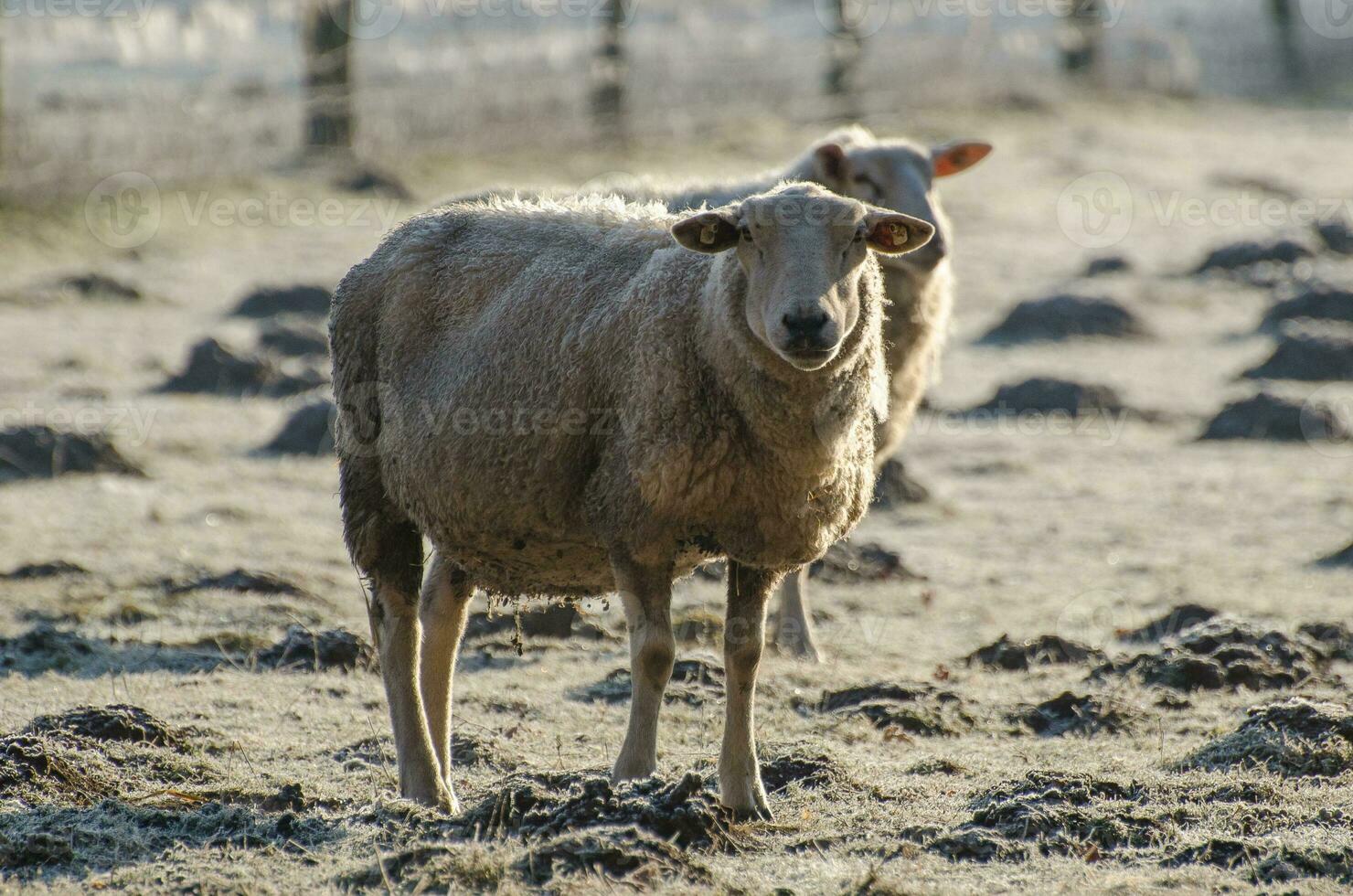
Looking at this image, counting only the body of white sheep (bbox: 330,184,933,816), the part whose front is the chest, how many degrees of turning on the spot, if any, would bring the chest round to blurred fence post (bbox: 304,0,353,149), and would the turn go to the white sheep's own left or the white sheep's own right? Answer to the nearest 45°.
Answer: approximately 135° to the white sheep's own left

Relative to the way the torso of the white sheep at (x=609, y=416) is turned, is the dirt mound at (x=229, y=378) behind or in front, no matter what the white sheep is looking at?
behind

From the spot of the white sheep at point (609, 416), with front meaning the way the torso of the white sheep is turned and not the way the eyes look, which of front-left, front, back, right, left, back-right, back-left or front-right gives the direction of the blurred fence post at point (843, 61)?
back-left

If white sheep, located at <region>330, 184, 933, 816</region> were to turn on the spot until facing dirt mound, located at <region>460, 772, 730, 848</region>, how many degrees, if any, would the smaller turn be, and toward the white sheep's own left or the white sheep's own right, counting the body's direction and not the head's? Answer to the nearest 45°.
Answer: approximately 45° to the white sheep's own right

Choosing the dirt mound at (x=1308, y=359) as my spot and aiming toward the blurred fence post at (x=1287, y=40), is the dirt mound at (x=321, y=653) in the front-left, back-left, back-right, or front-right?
back-left

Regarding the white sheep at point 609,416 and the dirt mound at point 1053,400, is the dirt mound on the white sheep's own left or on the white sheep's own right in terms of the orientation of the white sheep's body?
on the white sheep's own left

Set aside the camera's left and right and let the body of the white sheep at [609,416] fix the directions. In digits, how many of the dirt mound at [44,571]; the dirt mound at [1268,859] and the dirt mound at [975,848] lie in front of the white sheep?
2

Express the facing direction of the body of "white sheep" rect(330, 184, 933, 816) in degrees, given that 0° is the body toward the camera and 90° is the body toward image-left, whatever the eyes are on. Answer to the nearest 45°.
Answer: approximately 315°

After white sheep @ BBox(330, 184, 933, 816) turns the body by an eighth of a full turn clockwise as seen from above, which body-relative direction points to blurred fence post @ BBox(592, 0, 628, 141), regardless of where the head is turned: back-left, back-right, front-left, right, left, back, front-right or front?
back

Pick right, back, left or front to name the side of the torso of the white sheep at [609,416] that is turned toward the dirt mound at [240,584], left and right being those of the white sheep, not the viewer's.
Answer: back

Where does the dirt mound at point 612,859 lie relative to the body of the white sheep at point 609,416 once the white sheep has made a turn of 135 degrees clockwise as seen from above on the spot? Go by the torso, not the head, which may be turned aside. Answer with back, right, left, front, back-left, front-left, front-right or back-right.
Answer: left
